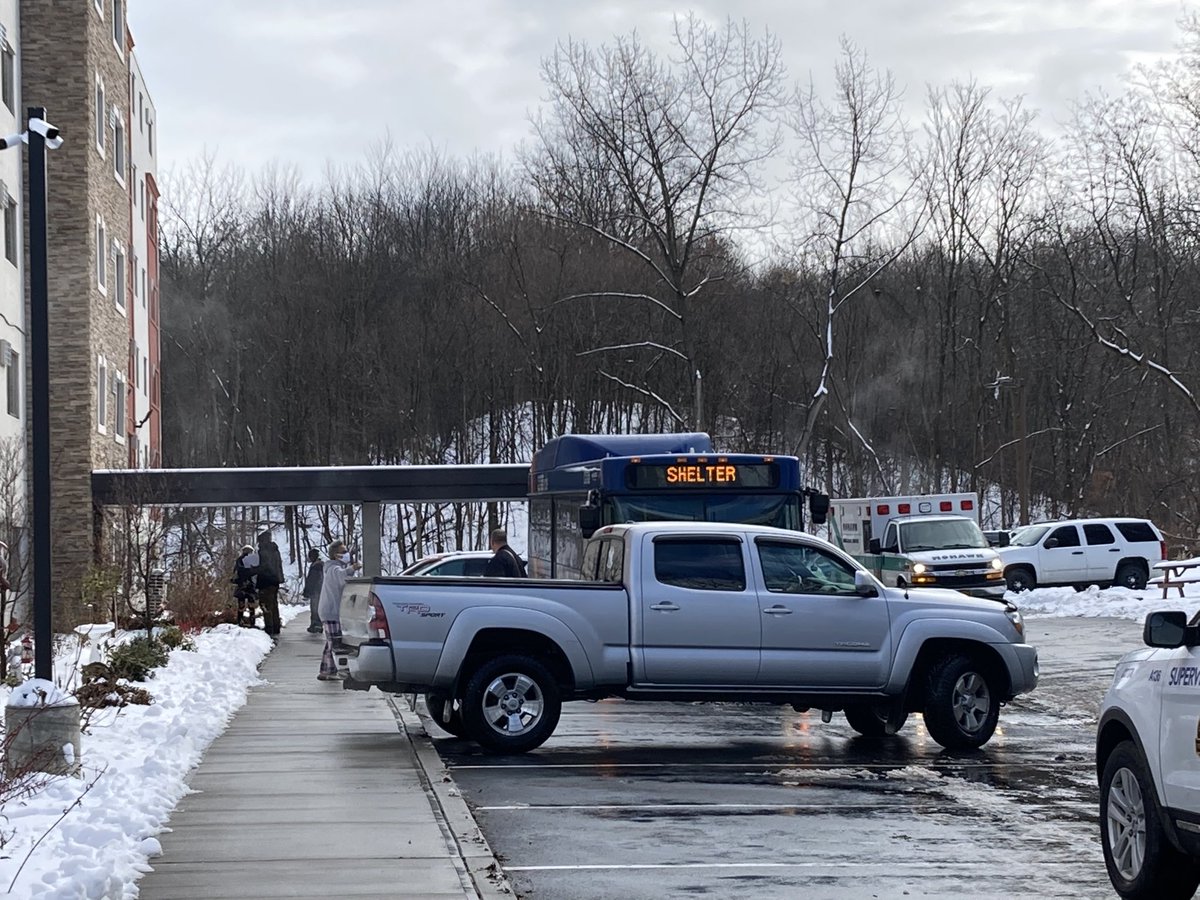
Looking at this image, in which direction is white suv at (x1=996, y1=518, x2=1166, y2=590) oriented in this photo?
to the viewer's left

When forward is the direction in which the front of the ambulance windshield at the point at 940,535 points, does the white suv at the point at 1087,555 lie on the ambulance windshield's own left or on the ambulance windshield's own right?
on the ambulance windshield's own left

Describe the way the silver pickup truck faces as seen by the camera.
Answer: facing to the right of the viewer

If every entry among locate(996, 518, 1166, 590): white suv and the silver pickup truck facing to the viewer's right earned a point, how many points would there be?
1

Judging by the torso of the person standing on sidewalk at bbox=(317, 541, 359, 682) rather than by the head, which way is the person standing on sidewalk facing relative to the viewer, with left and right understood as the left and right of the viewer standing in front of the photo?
facing to the right of the viewer

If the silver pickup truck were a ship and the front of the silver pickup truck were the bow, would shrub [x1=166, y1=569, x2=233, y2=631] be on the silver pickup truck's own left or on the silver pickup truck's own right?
on the silver pickup truck's own left

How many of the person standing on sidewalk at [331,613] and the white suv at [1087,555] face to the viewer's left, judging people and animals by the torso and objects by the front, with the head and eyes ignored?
1

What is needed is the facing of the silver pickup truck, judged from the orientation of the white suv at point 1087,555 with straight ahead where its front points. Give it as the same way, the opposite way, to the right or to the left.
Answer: the opposite way

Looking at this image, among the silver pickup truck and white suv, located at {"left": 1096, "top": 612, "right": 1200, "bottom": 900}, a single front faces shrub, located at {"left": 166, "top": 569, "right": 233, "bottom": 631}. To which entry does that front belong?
the white suv

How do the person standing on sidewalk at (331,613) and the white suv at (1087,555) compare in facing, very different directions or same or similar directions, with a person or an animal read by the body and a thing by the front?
very different directions

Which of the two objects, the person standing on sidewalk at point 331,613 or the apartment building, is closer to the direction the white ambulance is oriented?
the person standing on sidewalk

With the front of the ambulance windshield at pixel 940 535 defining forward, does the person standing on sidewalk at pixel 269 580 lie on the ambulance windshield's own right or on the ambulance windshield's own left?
on the ambulance windshield's own right
